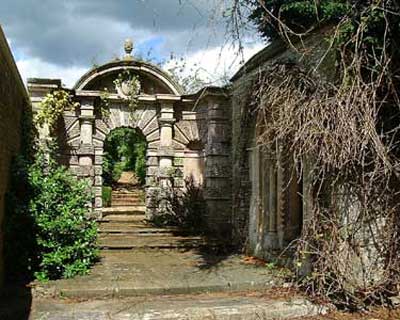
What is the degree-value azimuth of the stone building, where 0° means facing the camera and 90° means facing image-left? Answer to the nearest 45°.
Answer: approximately 0°

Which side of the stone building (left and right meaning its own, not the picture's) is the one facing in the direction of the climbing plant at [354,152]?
front

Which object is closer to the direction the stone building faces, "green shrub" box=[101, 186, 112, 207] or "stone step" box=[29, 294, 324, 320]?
the stone step

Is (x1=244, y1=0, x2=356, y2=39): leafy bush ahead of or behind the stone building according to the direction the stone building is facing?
ahead
